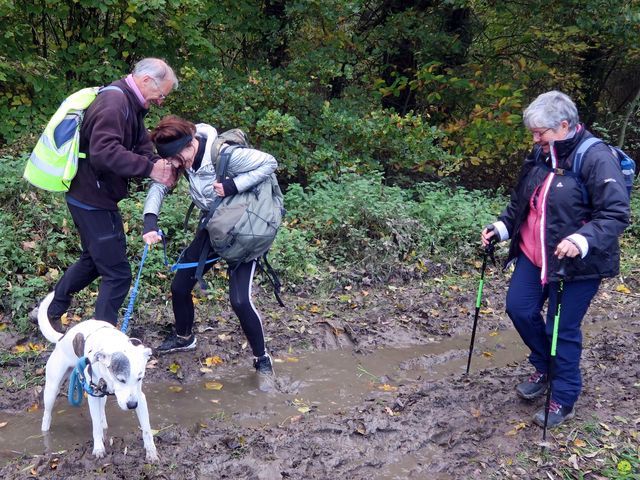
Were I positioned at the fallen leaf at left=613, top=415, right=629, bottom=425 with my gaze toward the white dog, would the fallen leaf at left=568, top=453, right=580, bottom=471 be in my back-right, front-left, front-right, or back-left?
front-left

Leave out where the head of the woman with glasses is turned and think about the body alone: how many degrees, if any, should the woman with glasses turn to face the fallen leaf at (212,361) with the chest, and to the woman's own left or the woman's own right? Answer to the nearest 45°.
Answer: approximately 45° to the woman's own right

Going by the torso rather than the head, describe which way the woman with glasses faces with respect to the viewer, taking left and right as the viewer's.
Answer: facing the viewer and to the left of the viewer

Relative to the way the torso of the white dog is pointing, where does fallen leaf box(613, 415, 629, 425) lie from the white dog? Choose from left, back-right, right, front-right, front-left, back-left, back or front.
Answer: front-left

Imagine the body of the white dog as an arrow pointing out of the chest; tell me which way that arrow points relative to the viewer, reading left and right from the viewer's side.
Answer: facing the viewer and to the right of the viewer

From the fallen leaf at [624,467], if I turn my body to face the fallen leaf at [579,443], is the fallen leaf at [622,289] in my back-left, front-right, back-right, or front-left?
front-right

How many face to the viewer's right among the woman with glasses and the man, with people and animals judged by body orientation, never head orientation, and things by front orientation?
1

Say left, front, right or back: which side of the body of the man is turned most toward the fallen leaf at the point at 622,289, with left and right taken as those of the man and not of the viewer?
front

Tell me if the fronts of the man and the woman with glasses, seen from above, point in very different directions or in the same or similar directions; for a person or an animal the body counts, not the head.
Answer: very different directions

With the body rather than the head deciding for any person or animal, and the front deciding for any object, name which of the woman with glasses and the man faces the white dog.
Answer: the woman with glasses

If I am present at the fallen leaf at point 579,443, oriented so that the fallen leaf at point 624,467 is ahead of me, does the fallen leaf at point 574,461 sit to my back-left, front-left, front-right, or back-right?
front-right

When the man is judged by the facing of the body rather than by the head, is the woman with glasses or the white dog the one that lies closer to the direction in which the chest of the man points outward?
the woman with glasses

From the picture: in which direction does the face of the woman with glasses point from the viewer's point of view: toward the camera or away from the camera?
toward the camera

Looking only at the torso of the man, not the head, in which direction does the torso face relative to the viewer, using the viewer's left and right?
facing to the right of the viewer
